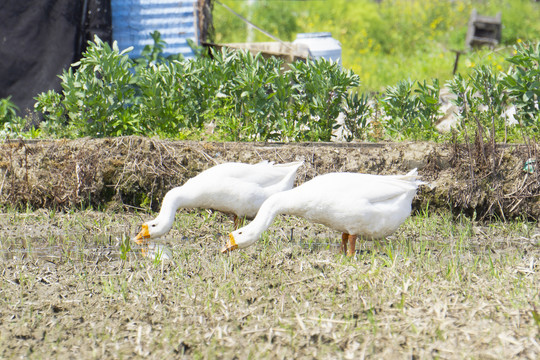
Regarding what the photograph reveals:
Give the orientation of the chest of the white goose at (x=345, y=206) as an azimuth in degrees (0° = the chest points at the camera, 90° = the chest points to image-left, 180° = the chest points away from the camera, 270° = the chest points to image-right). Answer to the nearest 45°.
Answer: approximately 90°

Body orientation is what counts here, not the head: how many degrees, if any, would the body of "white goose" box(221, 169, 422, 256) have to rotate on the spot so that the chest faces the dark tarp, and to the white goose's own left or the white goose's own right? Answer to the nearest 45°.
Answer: approximately 45° to the white goose's own right

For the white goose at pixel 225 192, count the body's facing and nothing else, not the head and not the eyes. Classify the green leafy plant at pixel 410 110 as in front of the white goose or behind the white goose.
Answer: behind

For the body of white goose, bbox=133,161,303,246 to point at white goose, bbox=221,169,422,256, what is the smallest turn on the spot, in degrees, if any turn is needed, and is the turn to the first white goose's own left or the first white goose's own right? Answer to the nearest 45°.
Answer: approximately 135° to the first white goose's own left

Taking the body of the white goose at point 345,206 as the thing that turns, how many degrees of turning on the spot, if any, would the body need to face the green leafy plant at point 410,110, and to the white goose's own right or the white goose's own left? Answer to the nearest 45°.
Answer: approximately 90° to the white goose's own right

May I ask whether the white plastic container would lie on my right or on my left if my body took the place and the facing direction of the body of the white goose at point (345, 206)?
on my right

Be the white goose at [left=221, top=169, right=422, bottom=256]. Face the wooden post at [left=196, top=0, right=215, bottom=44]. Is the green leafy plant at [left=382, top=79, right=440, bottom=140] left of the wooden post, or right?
right

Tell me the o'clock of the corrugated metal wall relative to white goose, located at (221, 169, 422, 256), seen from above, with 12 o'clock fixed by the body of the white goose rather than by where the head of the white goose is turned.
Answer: The corrugated metal wall is roughly at 2 o'clock from the white goose.

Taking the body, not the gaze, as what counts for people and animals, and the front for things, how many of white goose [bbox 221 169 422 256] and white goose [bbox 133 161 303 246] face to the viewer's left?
2

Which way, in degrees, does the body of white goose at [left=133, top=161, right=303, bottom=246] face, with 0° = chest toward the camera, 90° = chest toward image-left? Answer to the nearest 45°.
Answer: approximately 90°
